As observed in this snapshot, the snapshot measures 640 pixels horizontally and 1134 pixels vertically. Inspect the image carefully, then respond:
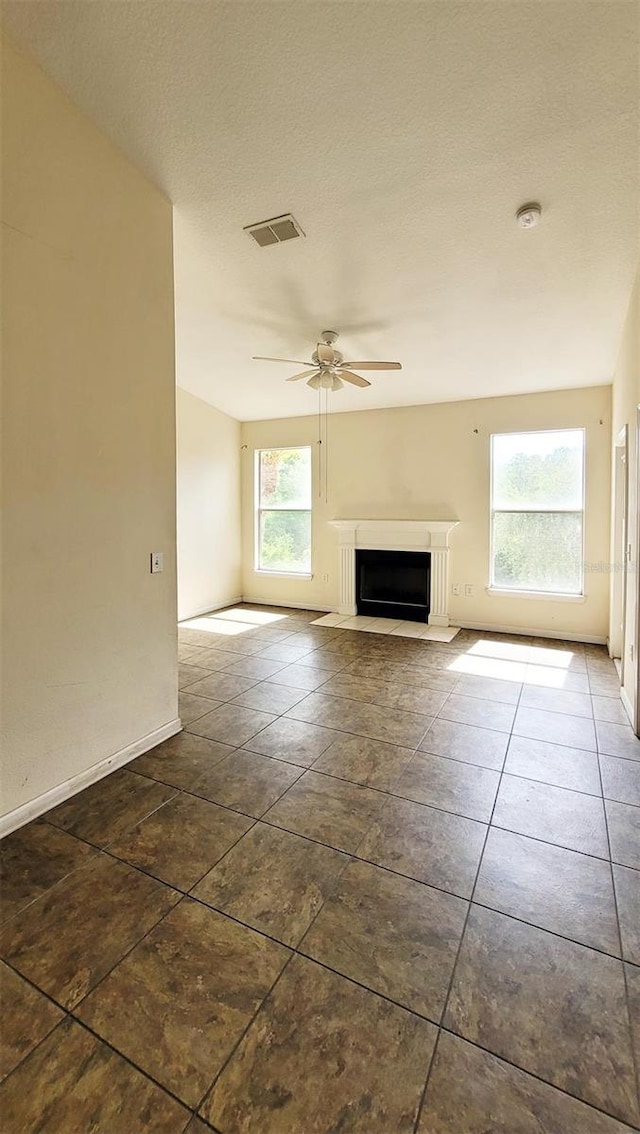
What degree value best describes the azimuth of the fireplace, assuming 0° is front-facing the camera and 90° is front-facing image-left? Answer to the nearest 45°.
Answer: approximately 0°

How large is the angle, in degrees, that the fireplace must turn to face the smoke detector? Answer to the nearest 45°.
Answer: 0° — it already faces it
